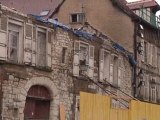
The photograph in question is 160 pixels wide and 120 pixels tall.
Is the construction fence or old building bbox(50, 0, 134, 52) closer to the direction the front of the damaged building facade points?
the construction fence

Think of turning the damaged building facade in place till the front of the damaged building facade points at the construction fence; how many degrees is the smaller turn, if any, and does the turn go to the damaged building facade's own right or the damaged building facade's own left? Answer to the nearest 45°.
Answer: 0° — it already faces it

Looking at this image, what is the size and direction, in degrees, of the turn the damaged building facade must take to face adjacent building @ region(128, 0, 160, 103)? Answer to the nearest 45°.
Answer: approximately 90° to its left

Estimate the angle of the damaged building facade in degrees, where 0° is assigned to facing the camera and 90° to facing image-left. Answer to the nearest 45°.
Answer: approximately 315°

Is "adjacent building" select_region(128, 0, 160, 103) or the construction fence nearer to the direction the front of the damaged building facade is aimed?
the construction fence
